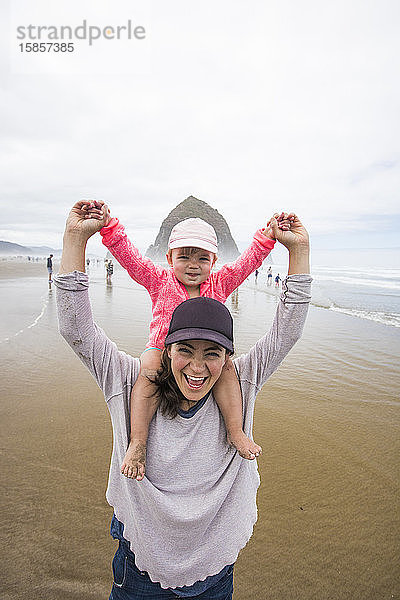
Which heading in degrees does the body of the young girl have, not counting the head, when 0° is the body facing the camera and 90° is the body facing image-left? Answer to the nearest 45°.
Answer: approximately 0°

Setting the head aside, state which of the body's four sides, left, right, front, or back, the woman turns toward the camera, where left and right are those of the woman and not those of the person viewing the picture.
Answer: front
